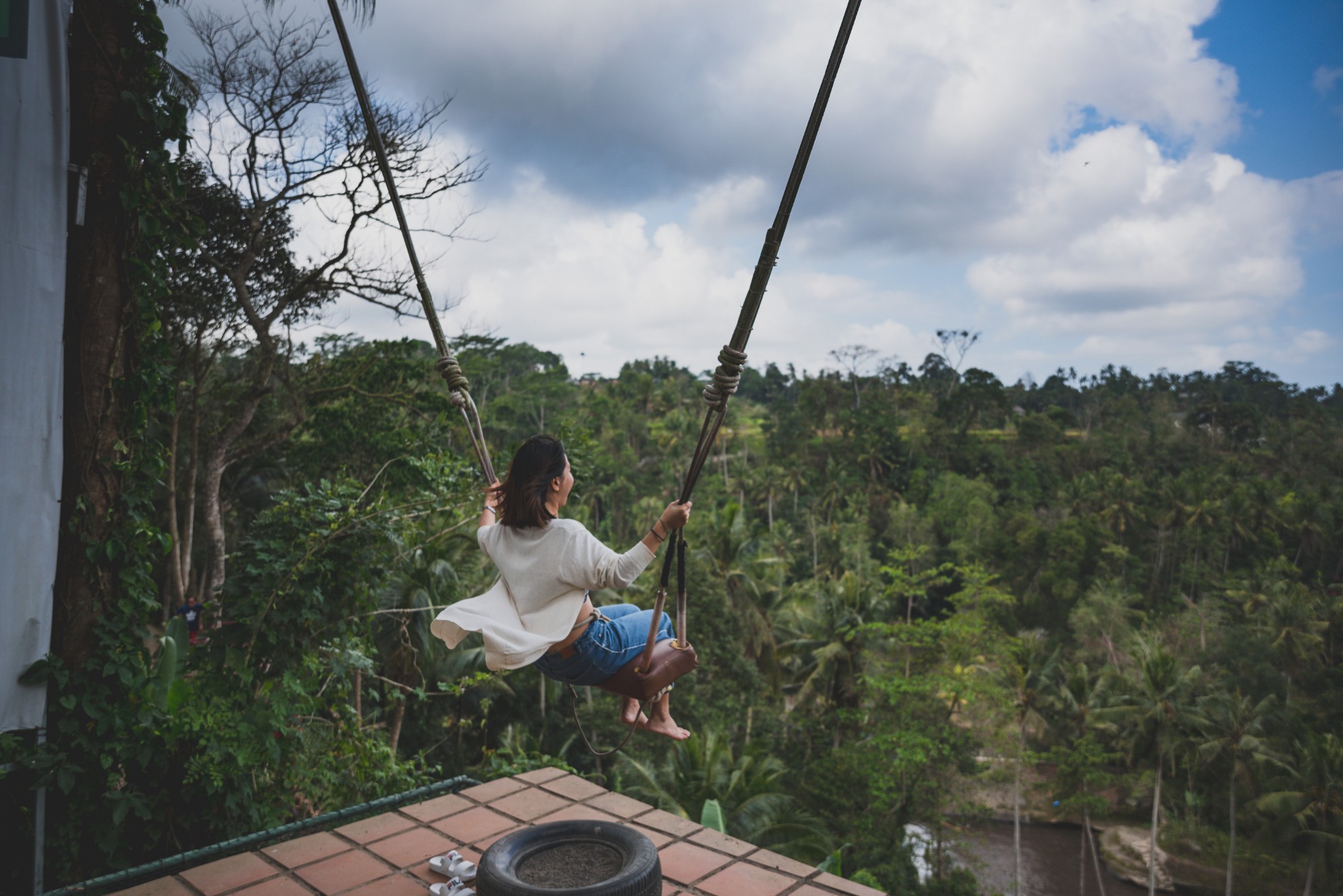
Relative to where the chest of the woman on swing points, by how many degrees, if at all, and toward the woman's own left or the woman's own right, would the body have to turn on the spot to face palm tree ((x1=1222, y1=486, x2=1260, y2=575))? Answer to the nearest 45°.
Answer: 0° — they already face it

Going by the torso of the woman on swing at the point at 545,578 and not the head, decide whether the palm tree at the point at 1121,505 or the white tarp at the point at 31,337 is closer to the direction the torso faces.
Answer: the palm tree

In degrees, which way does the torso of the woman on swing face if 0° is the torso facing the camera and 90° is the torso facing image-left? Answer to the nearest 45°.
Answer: approximately 225°

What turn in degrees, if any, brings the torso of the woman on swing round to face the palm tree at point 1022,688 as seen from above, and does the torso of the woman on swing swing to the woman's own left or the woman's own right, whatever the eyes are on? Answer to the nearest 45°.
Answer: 0° — they already face it

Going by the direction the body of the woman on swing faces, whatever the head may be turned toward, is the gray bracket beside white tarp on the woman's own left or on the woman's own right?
on the woman's own left

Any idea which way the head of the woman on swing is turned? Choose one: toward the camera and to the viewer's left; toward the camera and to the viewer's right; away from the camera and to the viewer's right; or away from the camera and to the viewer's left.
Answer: away from the camera and to the viewer's right

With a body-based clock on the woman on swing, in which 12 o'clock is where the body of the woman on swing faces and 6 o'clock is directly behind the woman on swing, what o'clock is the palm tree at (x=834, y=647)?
The palm tree is roughly at 11 o'clock from the woman on swing.

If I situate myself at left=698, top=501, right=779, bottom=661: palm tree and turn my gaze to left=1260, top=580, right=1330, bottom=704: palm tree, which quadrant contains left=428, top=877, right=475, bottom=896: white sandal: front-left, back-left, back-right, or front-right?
back-right

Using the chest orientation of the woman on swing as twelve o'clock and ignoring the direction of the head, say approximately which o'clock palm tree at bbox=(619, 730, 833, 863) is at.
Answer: The palm tree is roughly at 11 o'clock from the woman on swing.

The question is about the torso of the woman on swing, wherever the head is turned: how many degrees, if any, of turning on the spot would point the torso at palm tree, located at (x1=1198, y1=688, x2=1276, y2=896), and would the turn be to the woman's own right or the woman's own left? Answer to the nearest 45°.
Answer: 0° — they already face it

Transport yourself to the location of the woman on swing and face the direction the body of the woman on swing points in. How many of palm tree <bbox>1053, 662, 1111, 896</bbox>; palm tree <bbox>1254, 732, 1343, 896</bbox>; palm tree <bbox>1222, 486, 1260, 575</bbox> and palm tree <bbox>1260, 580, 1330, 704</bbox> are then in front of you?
4

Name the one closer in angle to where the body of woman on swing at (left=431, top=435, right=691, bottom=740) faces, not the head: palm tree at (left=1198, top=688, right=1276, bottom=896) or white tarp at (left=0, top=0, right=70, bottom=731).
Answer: the palm tree

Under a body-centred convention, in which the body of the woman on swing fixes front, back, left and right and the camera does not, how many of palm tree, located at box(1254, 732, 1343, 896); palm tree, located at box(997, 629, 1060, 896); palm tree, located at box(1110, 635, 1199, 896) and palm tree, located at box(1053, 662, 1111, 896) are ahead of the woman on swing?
4

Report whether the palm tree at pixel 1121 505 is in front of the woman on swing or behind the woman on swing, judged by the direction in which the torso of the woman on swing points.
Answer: in front

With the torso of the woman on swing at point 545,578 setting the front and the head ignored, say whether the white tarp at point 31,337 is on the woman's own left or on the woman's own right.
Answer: on the woman's own left

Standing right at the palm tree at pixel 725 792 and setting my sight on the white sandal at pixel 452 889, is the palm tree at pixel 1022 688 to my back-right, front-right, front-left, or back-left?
back-left

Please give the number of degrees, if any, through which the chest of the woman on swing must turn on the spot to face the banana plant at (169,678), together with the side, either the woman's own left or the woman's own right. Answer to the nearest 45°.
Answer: approximately 90° to the woman's own left

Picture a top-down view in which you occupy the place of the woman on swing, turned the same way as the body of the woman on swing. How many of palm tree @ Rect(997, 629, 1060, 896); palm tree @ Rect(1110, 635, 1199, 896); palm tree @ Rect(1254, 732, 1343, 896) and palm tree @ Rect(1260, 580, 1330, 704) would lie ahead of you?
4
